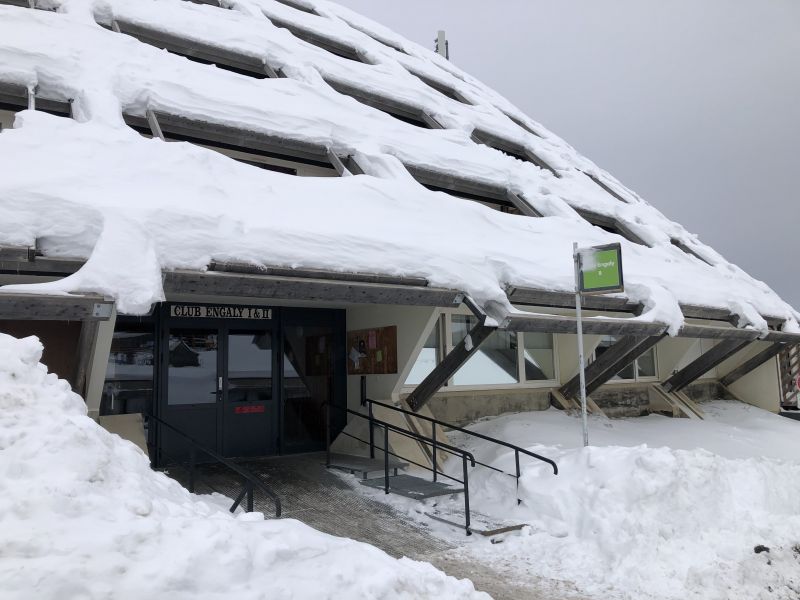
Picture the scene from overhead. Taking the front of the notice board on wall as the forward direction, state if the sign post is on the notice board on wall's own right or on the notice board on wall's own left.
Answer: on the notice board on wall's own left

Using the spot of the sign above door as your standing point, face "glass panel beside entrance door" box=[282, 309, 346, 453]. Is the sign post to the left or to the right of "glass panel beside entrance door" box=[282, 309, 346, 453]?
right

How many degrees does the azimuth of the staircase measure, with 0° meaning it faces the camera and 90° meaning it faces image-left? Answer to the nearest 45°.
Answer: approximately 315°

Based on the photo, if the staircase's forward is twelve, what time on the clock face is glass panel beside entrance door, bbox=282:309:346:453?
The glass panel beside entrance door is roughly at 6 o'clock from the staircase.

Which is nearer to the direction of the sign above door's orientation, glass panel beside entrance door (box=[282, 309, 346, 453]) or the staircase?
the staircase

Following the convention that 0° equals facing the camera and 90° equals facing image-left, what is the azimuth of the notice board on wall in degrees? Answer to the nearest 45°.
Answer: approximately 45°

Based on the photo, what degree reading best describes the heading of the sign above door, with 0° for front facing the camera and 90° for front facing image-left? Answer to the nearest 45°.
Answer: approximately 0°
